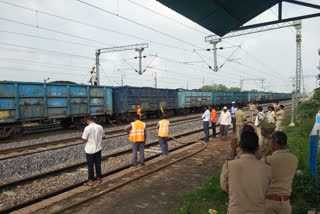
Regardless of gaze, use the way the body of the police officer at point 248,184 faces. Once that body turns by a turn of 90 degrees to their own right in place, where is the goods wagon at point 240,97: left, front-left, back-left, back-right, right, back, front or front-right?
left

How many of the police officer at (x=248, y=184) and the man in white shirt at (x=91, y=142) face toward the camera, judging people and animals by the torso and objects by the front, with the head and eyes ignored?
0

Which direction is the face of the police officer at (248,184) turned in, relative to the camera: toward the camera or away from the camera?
away from the camera

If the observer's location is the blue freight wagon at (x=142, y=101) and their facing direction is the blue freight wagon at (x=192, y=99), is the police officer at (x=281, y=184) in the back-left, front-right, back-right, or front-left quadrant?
back-right

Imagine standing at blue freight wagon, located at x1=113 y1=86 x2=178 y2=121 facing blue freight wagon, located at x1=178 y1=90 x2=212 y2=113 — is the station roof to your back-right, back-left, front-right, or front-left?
back-right

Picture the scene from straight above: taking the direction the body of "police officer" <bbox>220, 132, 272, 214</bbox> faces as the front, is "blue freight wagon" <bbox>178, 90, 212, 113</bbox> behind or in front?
in front

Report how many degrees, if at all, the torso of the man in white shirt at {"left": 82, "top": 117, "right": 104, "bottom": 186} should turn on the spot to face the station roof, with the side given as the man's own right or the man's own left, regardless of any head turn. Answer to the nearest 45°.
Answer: approximately 180°

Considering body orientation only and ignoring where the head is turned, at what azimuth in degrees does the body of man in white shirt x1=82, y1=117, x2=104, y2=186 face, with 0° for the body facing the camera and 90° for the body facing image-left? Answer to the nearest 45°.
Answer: approximately 135°

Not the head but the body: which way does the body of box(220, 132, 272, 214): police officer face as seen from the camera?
away from the camera

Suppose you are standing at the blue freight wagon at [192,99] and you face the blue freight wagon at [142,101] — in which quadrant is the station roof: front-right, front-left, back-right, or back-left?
front-left

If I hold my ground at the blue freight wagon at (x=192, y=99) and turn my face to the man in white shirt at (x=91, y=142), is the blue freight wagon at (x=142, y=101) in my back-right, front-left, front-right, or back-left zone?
front-right
